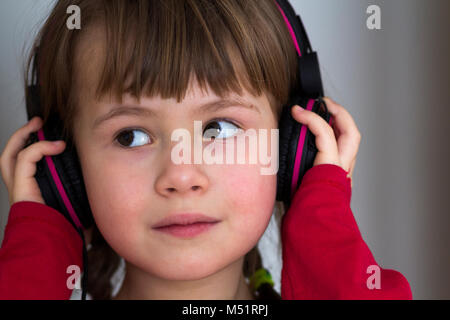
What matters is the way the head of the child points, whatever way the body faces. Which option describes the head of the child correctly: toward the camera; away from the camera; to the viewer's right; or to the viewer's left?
toward the camera

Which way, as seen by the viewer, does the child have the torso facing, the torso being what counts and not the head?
toward the camera
